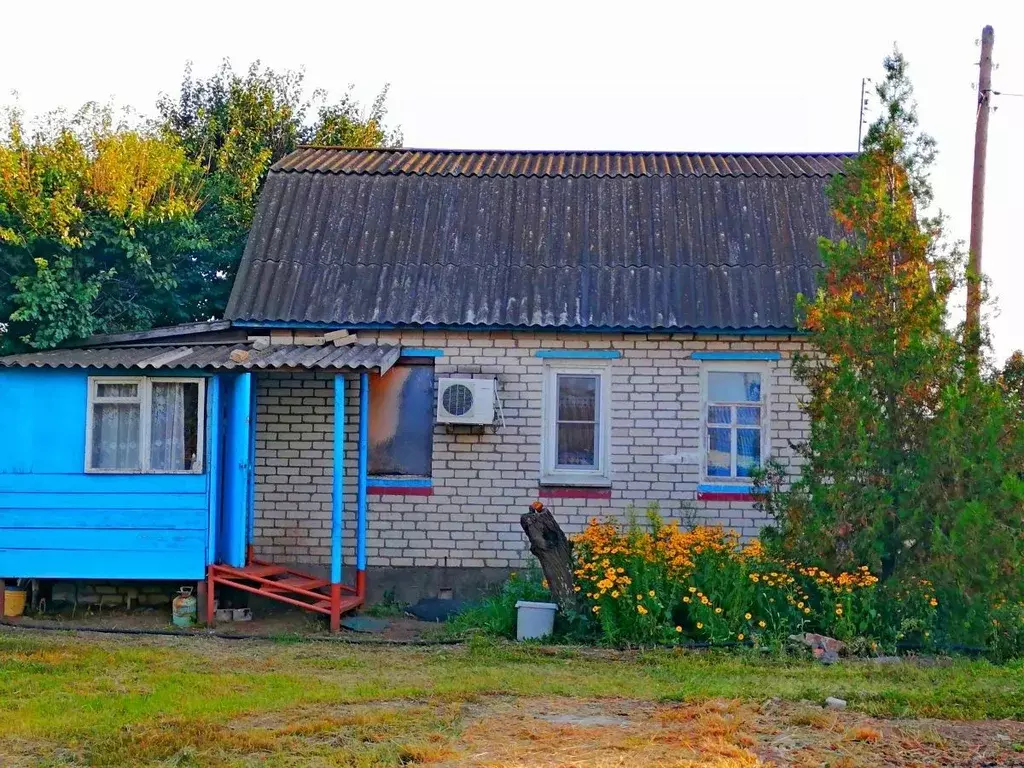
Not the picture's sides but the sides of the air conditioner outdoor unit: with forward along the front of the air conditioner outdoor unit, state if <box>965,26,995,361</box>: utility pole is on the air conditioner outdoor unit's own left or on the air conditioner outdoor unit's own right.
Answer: on the air conditioner outdoor unit's own left

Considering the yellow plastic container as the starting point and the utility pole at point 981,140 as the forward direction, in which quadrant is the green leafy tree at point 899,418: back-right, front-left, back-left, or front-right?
front-right

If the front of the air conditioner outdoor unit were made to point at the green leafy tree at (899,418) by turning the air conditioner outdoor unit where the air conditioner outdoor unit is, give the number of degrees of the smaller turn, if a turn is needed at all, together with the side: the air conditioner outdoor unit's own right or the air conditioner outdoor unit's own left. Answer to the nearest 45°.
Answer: approximately 45° to the air conditioner outdoor unit's own left

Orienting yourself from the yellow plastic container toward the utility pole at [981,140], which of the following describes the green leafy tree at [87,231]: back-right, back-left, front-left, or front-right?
front-left

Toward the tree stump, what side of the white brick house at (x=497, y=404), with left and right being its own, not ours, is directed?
front

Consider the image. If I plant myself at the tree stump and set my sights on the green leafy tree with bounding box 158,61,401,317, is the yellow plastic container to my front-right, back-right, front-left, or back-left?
front-left

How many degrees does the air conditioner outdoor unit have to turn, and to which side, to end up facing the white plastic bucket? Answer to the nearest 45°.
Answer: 0° — it already faces it

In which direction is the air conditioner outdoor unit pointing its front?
toward the camera

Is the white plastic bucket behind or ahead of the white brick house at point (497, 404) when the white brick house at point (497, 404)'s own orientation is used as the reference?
ahead

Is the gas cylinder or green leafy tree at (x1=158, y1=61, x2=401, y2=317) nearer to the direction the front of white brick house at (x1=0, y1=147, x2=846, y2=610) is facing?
the gas cylinder

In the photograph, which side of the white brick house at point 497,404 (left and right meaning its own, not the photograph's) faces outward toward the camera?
front

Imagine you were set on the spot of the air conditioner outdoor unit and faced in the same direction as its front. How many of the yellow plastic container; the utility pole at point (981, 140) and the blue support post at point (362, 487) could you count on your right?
2

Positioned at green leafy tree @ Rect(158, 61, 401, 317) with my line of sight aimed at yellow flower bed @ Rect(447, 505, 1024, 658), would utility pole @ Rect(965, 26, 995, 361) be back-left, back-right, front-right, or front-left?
front-left

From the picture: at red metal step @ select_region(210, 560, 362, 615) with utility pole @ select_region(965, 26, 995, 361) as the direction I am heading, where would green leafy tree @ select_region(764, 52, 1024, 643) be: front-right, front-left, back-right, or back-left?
front-right

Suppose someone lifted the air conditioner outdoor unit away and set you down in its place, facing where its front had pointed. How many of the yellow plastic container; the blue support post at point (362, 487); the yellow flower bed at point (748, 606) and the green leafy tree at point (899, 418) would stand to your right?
2
